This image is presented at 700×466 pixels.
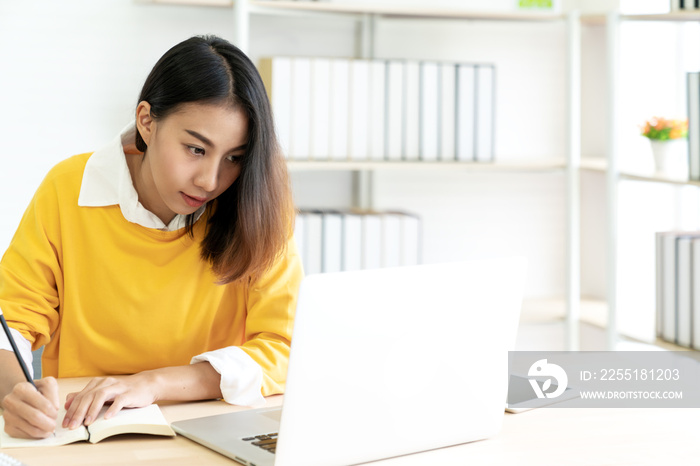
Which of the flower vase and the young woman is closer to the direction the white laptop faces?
the young woman

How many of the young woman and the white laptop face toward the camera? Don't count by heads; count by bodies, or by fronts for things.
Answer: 1

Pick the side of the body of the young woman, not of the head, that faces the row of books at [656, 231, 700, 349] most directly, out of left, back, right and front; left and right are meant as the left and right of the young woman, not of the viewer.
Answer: left

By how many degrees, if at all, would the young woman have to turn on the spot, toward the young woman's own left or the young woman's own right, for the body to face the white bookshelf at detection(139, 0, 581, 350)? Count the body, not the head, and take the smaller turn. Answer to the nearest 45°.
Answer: approximately 135° to the young woman's own left

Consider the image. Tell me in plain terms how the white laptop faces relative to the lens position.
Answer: facing away from the viewer and to the left of the viewer

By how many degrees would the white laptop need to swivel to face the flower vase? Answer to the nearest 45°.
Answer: approximately 90° to its right

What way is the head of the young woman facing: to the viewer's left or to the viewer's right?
to the viewer's right

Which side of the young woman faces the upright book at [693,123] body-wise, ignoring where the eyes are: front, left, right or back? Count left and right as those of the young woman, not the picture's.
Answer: left
